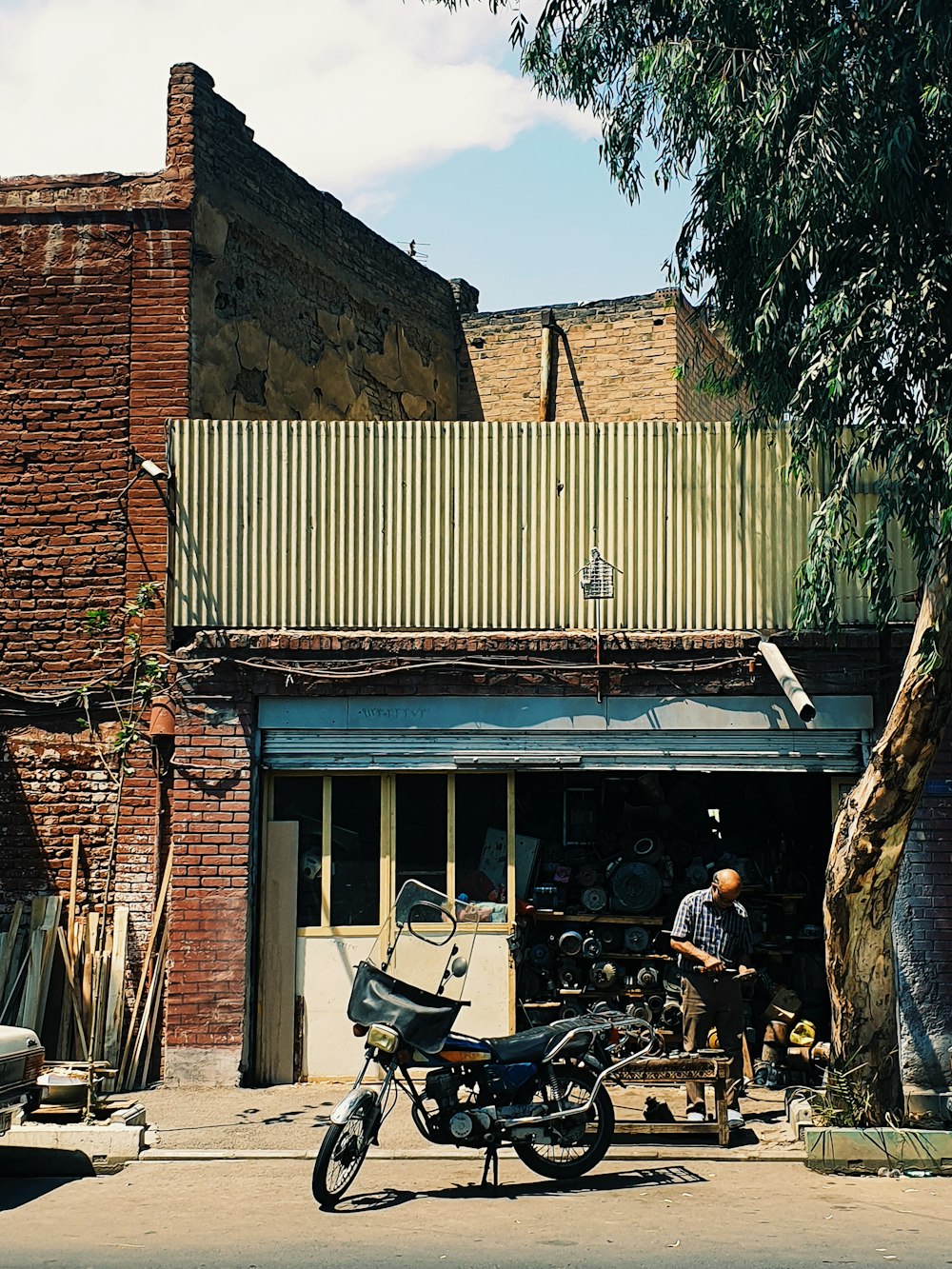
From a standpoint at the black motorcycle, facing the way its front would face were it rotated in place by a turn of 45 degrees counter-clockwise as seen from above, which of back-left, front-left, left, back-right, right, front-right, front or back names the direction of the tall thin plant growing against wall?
back-right

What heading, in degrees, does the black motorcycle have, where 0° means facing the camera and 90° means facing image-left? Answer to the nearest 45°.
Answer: approximately 45°

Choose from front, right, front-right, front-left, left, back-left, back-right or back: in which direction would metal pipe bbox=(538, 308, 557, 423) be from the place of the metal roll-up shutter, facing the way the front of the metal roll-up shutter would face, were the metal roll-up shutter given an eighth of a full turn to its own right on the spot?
back-right

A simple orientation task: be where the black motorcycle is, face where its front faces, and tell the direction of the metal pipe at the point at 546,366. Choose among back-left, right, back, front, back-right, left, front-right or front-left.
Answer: back-right

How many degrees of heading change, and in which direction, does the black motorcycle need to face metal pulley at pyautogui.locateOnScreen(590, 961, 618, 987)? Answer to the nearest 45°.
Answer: approximately 135° to its right

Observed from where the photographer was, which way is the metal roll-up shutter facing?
facing the viewer

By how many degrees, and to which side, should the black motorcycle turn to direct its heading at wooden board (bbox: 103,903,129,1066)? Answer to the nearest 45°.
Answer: approximately 90° to its right

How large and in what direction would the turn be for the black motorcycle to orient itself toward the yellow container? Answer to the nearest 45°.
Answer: approximately 180°

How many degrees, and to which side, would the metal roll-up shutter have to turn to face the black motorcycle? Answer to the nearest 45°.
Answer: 0° — it already faces it
